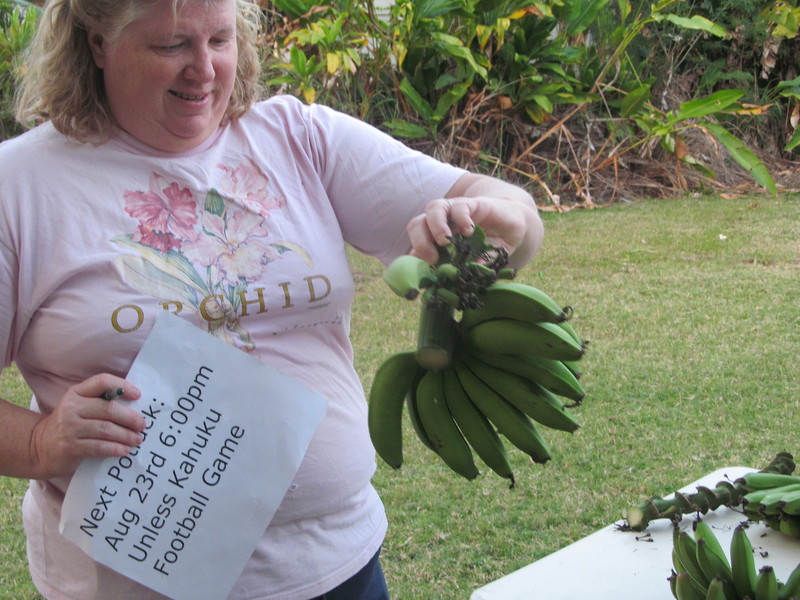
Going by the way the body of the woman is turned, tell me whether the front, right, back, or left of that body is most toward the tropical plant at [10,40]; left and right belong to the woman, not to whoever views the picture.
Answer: back

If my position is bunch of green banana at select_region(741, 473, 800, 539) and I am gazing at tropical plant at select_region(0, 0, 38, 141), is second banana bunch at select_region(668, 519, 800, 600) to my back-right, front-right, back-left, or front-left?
back-left

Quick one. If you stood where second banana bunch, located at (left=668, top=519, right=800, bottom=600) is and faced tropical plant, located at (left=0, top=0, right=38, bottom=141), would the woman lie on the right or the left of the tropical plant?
left

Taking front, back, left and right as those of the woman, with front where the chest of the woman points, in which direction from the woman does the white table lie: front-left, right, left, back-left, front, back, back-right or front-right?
left

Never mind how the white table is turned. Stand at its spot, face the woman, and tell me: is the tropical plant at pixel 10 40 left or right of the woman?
right

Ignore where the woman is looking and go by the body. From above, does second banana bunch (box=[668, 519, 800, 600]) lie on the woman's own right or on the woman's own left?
on the woman's own left

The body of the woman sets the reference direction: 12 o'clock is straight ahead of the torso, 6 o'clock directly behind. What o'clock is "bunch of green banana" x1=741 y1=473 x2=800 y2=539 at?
The bunch of green banana is roughly at 9 o'clock from the woman.

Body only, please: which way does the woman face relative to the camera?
toward the camera

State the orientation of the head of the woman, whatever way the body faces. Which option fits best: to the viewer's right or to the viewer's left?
to the viewer's right
